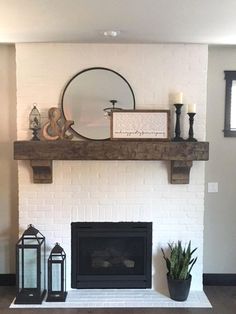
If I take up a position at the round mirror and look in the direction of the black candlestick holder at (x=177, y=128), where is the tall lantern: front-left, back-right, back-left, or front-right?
back-right

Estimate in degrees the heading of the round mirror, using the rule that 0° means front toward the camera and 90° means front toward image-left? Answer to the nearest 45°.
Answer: approximately 0°

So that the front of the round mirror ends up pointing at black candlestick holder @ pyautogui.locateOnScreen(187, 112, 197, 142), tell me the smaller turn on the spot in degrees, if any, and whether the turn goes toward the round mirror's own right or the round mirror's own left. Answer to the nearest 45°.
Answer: approximately 90° to the round mirror's own left

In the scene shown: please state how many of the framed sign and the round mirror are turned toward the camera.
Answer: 2

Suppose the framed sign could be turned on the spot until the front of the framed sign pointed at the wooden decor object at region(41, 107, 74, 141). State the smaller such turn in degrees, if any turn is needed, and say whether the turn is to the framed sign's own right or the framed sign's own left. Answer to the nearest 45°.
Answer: approximately 90° to the framed sign's own right

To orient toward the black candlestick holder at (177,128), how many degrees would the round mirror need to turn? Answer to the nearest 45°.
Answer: approximately 90° to its left

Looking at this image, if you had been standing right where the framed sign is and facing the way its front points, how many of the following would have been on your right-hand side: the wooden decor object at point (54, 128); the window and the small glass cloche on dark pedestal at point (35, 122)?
2
